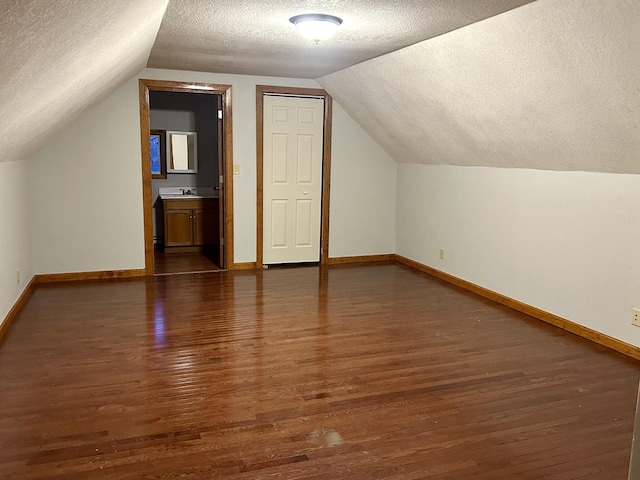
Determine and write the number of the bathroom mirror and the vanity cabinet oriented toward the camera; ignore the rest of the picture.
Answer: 2

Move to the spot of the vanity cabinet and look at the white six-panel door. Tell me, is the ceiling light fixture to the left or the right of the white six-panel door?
right

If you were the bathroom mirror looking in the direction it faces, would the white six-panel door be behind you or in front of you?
in front

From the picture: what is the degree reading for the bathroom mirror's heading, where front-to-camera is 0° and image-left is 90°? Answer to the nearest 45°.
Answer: approximately 0°

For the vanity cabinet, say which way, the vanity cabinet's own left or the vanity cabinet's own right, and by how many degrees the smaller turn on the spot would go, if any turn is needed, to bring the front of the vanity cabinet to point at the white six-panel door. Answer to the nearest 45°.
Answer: approximately 45° to the vanity cabinet's own left

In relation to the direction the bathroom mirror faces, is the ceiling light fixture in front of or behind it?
in front

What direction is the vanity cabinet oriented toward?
toward the camera

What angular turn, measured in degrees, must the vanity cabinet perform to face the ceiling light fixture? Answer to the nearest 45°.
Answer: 0° — it already faces it
